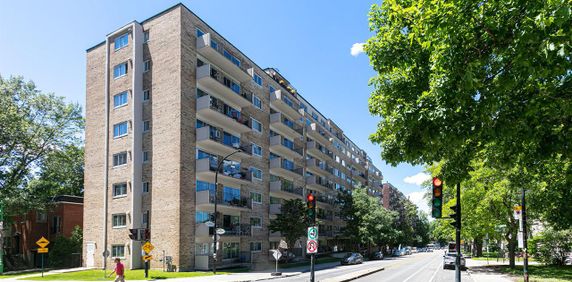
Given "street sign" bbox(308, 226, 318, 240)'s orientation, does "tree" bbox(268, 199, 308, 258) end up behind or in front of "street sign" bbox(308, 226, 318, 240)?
behind

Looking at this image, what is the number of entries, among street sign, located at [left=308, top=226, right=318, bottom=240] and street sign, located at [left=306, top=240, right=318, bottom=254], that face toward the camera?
2

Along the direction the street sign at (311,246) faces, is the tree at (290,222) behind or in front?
behind

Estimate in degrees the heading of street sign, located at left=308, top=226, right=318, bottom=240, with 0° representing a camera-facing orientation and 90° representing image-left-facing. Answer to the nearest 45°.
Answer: approximately 0°

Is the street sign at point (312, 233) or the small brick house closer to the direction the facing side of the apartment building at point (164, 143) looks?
the street sign
